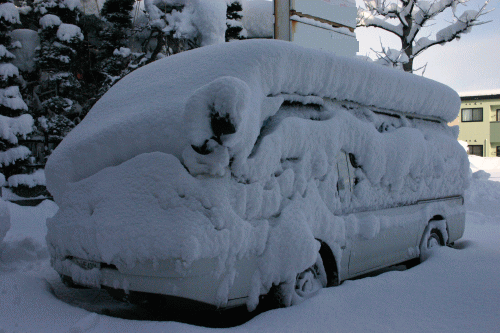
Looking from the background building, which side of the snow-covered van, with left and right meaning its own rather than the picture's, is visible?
back

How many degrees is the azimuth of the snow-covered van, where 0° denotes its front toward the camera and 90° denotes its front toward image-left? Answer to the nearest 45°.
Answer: approximately 45°

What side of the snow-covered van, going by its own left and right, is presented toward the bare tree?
back
